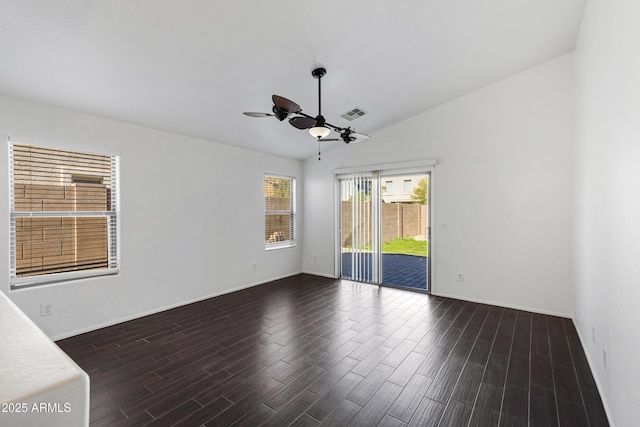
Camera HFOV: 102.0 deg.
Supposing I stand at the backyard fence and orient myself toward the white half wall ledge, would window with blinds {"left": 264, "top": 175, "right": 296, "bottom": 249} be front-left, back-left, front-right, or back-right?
front-right

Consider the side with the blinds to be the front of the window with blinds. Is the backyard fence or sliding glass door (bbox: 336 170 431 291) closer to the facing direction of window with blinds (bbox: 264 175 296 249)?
the sliding glass door

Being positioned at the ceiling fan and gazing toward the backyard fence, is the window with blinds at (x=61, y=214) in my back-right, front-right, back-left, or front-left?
back-left

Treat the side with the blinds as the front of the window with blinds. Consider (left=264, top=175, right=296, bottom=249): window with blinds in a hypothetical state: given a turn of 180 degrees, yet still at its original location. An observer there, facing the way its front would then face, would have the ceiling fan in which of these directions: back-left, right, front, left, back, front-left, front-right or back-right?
back-left

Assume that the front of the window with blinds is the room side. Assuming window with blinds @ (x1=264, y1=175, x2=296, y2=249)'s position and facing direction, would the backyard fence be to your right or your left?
on your left

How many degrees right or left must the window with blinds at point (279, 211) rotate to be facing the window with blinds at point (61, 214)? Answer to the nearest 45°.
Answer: approximately 90° to its right

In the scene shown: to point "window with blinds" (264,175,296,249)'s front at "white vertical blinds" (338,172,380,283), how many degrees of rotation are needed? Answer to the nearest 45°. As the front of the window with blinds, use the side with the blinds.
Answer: approximately 45° to its left

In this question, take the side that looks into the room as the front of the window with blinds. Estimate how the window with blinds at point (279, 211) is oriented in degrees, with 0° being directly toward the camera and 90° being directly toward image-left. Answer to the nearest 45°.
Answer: approximately 315°

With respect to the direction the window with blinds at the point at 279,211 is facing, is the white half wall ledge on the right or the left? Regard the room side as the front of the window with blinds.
on its right

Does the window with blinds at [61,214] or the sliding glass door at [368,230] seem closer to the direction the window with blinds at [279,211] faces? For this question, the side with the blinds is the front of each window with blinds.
the sliding glass door
